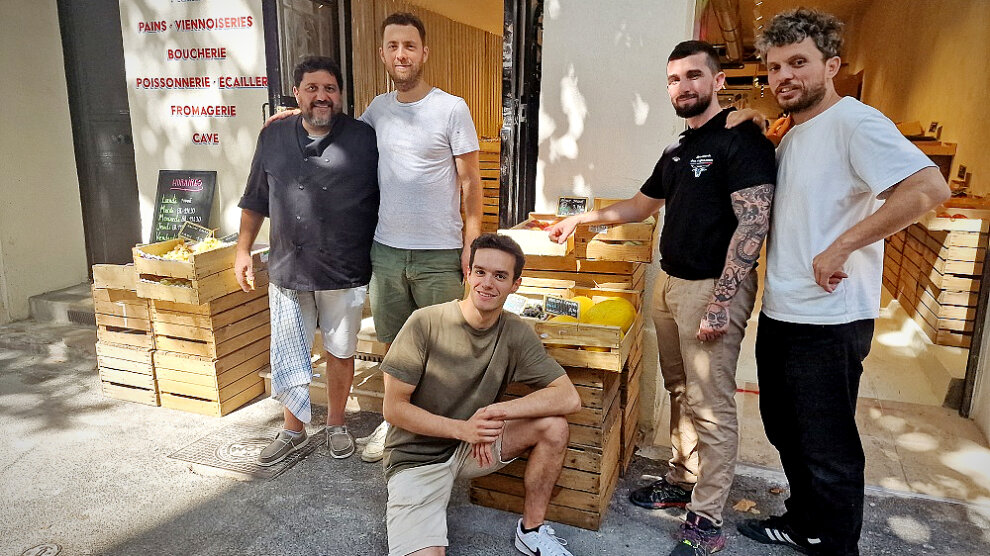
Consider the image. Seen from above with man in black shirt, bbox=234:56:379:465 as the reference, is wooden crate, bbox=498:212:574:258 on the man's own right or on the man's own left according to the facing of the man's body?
on the man's own left

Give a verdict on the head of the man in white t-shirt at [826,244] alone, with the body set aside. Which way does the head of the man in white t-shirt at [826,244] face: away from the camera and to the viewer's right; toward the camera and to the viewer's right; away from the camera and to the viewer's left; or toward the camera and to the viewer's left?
toward the camera and to the viewer's left

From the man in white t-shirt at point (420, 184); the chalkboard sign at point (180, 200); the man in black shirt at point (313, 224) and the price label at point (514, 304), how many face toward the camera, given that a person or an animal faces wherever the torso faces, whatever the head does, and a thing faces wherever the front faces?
4

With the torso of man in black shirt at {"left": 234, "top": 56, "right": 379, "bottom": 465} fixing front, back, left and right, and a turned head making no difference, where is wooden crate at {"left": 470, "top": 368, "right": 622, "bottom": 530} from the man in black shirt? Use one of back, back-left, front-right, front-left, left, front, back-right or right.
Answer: front-left

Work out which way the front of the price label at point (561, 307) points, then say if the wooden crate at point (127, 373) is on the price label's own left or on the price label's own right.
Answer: on the price label's own right

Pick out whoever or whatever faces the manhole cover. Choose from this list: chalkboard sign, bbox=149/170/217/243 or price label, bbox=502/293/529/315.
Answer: the chalkboard sign

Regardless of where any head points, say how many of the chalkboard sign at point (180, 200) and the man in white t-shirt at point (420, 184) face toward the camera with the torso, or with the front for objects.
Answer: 2

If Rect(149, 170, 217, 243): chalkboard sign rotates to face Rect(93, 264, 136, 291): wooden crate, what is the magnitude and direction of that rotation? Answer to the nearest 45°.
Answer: approximately 45° to its right

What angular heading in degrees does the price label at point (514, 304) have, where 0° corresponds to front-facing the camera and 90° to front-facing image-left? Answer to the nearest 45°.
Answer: approximately 0°

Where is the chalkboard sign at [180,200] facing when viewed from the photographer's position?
facing the viewer

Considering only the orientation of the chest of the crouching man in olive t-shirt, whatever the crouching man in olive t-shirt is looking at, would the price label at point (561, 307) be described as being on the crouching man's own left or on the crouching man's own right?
on the crouching man's own left

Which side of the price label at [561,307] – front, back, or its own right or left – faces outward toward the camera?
front

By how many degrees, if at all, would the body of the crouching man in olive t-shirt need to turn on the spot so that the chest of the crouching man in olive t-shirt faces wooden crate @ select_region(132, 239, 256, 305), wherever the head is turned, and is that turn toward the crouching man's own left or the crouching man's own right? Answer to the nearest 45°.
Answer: approximately 180°

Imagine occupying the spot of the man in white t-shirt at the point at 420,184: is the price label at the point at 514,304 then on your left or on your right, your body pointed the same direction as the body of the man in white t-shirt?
on your left
